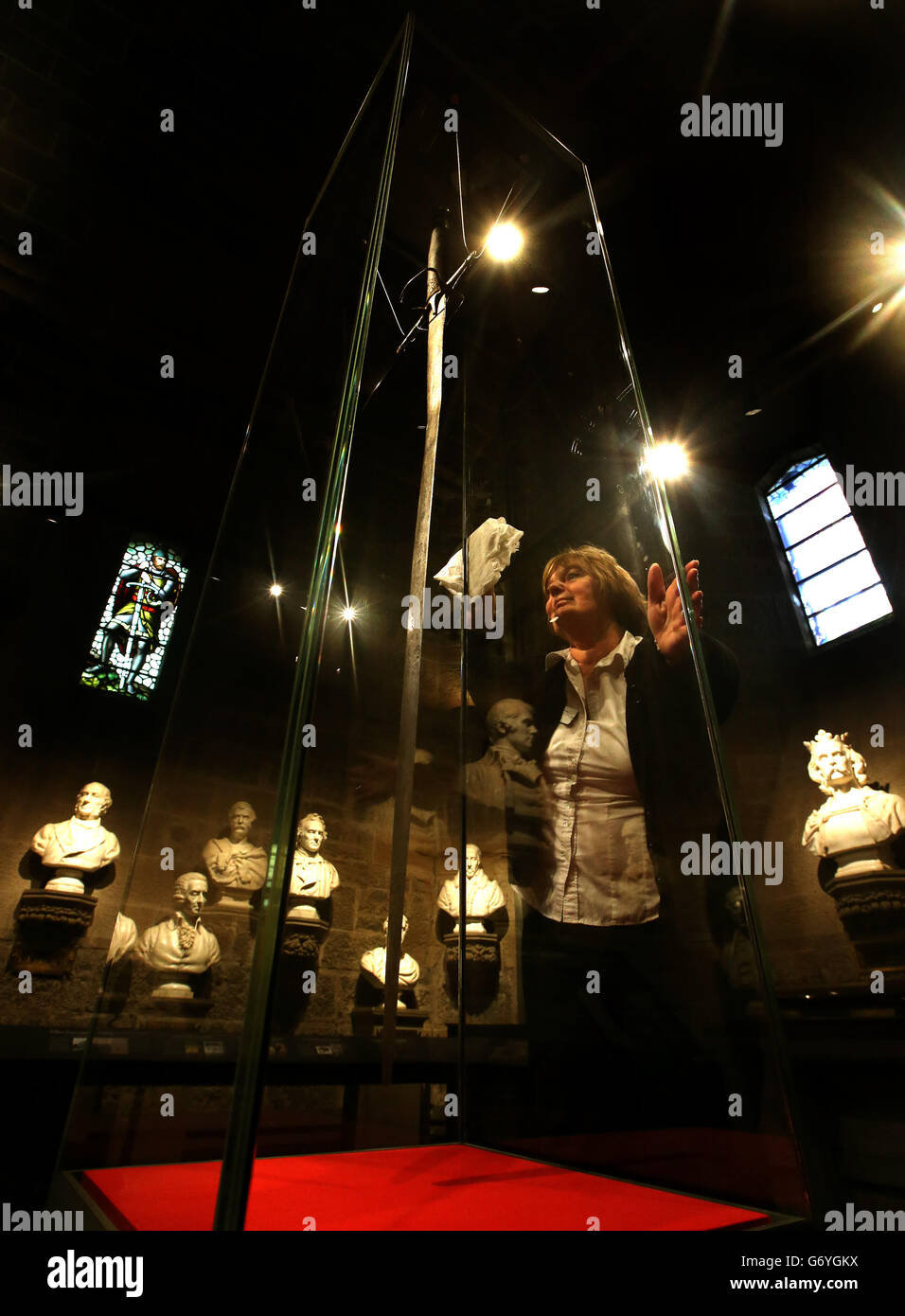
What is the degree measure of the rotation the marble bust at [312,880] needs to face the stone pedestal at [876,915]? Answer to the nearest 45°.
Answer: approximately 90° to its left

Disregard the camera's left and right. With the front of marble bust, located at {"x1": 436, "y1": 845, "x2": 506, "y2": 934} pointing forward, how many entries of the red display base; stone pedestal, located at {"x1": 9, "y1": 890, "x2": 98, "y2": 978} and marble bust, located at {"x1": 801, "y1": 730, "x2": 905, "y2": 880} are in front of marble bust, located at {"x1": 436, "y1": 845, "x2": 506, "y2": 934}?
1

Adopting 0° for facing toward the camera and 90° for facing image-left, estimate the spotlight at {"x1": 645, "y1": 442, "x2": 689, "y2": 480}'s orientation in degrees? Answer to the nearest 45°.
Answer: approximately 0°

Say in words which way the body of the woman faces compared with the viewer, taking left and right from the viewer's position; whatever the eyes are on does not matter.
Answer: facing the viewer and to the left of the viewer
